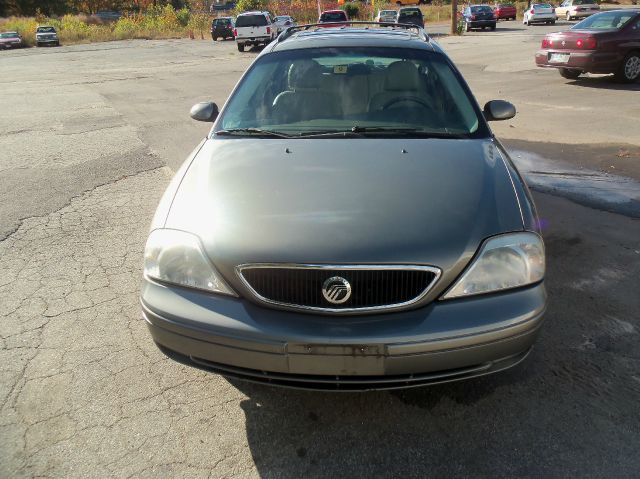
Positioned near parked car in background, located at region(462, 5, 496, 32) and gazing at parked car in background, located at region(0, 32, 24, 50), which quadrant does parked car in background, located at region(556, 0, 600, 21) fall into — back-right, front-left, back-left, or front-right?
back-right

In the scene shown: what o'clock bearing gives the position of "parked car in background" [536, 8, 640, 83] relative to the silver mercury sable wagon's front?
The parked car in background is roughly at 7 o'clock from the silver mercury sable wagon.

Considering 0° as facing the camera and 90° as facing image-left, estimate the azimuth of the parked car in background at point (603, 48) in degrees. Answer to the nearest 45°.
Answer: approximately 225°

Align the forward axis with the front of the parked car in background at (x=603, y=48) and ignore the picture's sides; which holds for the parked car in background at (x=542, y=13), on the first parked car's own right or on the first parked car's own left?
on the first parked car's own left

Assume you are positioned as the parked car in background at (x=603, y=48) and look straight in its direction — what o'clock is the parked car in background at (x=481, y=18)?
the parked car in background at (x=481, y=18) is roughly at 10 o'clock from the parked car in background at (x=603, y=48).

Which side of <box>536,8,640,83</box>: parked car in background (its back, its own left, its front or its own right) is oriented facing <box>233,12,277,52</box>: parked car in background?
left

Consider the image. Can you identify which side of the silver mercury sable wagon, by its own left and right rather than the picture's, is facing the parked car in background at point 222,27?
back

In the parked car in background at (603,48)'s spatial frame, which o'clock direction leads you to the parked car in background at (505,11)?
the parked car in background at (505,11) is roughly at 10 o'clock from the parked car in background at (603,48).

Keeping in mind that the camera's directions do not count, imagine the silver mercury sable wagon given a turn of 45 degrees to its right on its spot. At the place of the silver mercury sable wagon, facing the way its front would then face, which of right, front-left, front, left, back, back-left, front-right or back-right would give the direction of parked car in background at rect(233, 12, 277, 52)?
back-right

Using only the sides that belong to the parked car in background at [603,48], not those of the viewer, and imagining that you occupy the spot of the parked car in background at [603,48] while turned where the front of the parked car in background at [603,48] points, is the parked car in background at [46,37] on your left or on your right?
on your left

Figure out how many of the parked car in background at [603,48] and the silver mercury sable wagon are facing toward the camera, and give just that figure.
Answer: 1

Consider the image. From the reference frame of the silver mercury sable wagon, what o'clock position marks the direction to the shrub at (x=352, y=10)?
The shrub is roughly at 6 o'clock from the silver mercury sable wagon.
